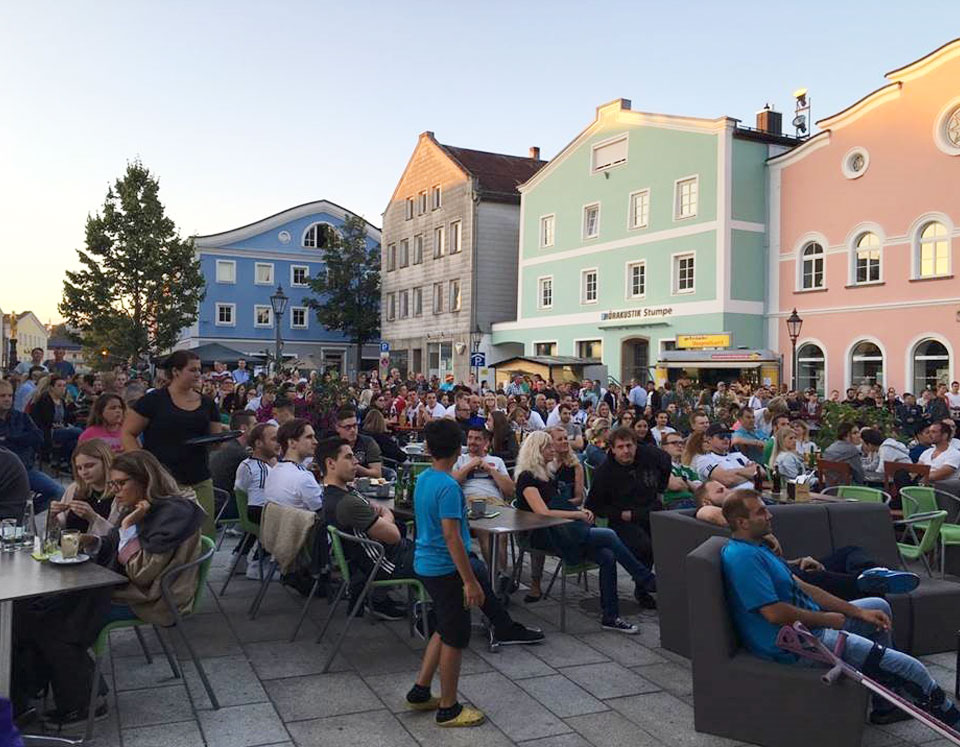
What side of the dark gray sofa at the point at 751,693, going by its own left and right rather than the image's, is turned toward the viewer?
right

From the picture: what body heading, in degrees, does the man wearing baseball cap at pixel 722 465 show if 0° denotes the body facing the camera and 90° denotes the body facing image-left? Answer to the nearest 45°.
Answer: approximately 315°

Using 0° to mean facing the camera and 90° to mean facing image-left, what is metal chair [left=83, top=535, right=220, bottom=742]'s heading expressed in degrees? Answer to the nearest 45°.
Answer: approximately 90°

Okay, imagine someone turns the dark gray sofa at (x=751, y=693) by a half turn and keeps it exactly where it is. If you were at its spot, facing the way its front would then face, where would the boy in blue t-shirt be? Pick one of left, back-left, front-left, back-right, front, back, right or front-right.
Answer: front

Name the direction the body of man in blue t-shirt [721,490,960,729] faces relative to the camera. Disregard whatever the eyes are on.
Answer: to the viewer's right

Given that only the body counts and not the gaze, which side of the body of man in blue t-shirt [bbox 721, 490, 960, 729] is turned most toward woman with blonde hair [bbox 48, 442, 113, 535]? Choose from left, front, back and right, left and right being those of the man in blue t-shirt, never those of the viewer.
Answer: back

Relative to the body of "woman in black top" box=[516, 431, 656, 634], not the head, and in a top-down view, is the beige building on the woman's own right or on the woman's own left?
on the woman's own left

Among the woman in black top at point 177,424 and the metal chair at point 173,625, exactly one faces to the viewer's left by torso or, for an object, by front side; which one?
the metal chair

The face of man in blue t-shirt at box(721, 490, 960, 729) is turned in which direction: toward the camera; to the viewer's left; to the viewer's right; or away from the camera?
to the viewer's right

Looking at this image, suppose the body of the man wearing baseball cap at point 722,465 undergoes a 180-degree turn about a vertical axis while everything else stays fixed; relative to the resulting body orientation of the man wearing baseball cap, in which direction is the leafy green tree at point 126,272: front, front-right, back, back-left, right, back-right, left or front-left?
front

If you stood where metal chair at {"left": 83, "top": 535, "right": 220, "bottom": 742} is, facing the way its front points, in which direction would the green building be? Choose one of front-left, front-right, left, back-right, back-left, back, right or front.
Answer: back-right

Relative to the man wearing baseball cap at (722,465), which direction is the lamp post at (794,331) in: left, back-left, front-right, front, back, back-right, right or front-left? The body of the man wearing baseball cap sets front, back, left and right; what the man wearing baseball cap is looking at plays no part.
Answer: back-left

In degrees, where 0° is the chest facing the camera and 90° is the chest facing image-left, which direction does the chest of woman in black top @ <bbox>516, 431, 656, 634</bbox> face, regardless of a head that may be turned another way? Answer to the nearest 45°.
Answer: approximately 270°

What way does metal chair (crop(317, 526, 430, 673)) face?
to the viewer's right
